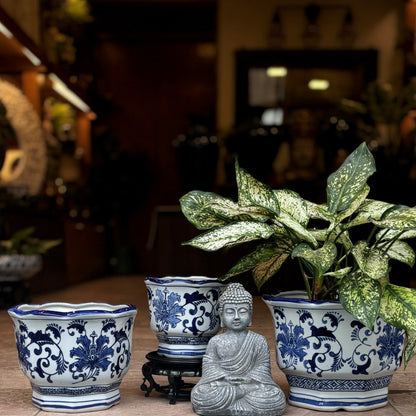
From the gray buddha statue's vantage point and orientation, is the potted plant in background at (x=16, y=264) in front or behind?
behind

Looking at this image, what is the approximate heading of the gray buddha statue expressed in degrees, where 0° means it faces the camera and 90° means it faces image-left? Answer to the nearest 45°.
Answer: approximately 0°
